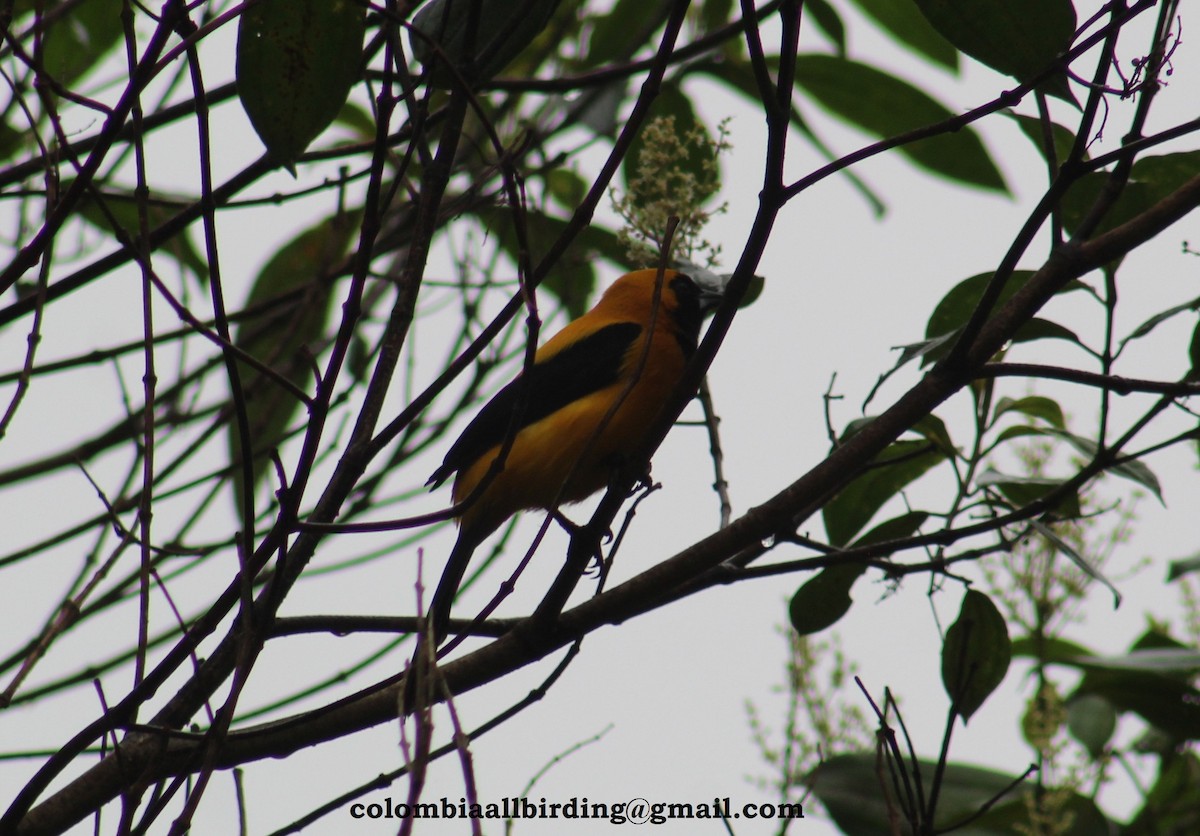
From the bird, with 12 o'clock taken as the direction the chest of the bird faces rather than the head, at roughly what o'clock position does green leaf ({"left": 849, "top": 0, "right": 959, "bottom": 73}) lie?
The green leaf is roughly at 1 o'clock from the bird.

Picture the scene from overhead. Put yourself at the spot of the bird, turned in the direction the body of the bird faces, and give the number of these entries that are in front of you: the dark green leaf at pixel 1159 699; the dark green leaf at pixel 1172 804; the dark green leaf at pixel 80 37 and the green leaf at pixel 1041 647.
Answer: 3

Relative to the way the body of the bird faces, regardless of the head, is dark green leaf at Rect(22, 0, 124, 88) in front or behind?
behind

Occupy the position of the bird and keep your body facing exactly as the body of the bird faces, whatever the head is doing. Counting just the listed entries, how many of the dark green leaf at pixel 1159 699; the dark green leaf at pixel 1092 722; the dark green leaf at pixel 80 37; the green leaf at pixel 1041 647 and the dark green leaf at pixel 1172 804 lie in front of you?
4

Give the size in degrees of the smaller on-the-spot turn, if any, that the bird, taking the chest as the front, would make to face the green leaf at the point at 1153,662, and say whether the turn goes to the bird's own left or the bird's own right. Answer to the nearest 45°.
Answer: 0° — it already faces it

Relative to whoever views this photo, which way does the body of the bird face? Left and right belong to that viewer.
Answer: facing to the right of the viewer

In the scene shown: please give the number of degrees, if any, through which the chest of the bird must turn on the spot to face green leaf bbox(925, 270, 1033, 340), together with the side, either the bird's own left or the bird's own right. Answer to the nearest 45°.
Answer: approximately 45° to the bird's own right
